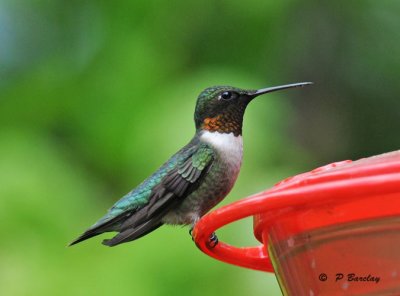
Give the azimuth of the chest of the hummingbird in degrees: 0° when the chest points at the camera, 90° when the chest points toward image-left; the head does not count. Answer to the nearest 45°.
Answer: approximately 270°
